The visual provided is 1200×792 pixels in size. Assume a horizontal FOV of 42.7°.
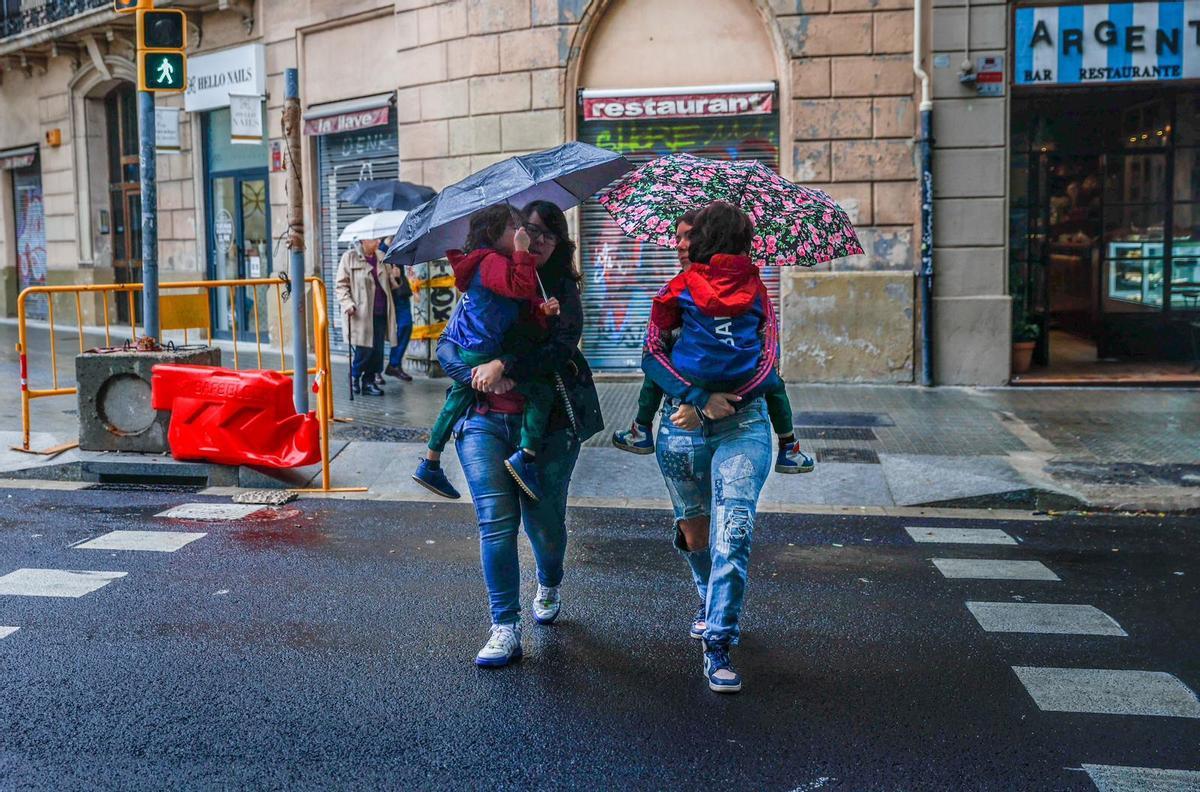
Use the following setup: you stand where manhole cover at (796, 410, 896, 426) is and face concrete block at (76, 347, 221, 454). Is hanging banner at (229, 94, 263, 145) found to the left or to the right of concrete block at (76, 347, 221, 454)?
right

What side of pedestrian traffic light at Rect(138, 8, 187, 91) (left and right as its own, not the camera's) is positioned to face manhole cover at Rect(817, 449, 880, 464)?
left

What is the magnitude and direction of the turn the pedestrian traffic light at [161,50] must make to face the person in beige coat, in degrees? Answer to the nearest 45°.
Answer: approximately 135° to its left

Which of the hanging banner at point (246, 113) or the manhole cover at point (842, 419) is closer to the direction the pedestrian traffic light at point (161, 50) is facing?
the manhole cover

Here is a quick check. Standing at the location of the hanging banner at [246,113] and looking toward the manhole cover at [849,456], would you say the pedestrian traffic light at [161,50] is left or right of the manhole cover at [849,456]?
right

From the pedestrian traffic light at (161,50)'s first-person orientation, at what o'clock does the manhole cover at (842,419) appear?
The manhole cover is roughly at 9 o'clock from the pedestrian traffic light.

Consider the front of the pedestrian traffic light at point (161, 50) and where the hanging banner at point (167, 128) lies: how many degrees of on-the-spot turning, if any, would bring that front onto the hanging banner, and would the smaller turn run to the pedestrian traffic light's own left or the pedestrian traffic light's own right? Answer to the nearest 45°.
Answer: approximately 180°

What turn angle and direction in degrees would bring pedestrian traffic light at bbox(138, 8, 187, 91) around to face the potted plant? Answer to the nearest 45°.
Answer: approximately 90° to its left

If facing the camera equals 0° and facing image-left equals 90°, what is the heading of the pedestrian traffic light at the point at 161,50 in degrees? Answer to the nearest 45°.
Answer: approximately 0°
